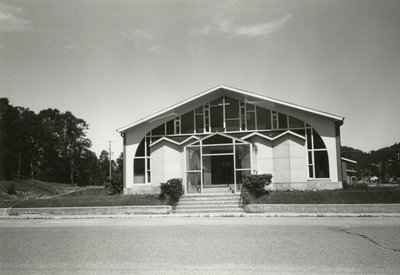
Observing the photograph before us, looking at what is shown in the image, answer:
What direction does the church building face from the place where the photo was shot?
facing the viewer

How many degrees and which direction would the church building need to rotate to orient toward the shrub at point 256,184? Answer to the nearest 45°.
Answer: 0° — it already faces it

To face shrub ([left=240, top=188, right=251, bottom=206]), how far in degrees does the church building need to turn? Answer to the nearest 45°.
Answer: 0° — it already faces it

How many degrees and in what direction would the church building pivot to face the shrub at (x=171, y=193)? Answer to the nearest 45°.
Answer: approximately 45° to its right
